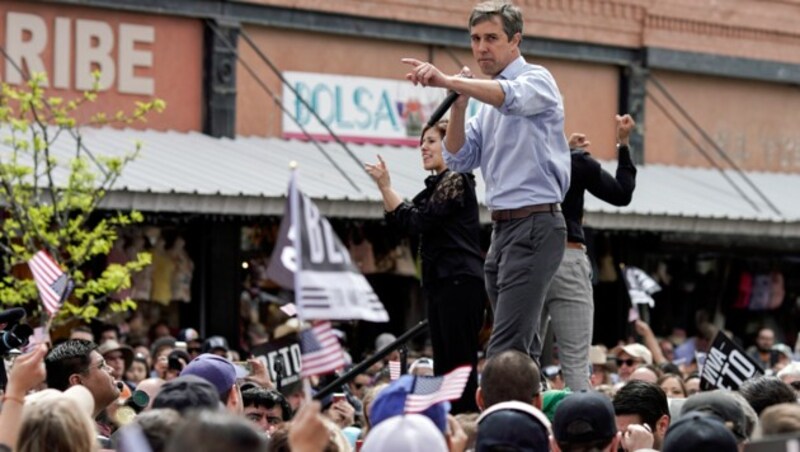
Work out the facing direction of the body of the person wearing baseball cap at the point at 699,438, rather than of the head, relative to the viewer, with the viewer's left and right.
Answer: facing away from the viewer

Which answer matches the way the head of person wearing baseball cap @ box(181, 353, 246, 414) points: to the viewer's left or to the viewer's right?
to the viewer's right

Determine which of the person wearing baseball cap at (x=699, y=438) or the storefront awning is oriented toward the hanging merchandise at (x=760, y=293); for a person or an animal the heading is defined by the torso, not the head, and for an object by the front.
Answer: the person wearing baseball cap

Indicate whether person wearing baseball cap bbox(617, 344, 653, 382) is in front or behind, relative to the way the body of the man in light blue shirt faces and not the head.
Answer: behind

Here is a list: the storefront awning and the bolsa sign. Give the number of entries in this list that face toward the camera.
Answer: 2

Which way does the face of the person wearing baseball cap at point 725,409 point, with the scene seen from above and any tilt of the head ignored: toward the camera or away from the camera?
away from the camera

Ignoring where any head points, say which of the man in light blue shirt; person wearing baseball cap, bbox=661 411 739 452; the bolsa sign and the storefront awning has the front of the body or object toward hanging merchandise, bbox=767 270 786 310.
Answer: the person wearing baseball cap

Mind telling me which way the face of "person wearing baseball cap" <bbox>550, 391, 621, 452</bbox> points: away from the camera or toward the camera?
away from the camera

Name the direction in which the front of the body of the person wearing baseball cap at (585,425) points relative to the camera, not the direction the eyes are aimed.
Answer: away from the camera
